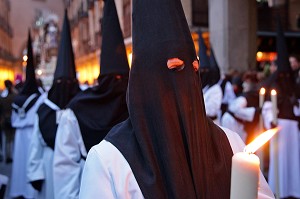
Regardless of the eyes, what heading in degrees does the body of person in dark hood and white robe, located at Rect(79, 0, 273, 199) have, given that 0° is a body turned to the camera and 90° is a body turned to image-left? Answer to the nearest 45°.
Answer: approximately 315°

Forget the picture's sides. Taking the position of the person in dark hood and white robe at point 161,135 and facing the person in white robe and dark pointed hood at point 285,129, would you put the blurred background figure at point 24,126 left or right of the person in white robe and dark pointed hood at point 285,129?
left

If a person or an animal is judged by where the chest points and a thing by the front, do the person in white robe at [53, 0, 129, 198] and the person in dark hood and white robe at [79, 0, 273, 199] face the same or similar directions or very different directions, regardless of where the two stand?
same or similar directions

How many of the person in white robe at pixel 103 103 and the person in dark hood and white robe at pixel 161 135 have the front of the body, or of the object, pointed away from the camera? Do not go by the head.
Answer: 0
